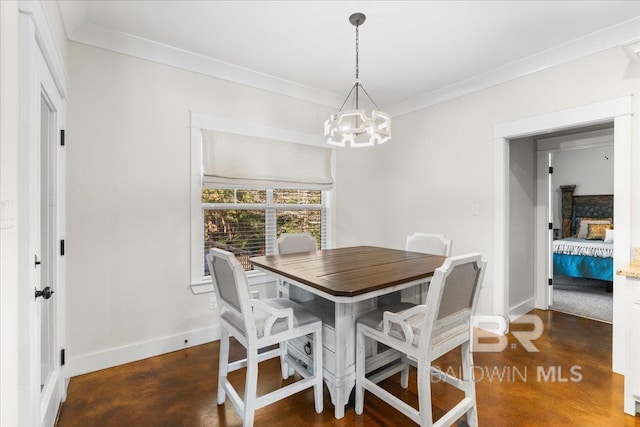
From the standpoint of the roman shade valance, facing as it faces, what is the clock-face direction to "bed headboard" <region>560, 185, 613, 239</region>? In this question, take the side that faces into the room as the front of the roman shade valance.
The bed headboard is roughly at 10 o'clock from the roman shade valance.

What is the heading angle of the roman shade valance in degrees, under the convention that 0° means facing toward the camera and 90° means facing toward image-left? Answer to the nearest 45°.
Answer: approximately 315°

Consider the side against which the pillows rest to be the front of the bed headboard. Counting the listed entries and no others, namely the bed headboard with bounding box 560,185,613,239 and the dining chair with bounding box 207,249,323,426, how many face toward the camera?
1

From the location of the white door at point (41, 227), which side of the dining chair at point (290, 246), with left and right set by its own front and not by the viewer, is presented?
right

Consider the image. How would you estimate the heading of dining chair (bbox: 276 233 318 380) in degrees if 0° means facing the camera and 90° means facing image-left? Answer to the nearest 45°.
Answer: approximately 315°

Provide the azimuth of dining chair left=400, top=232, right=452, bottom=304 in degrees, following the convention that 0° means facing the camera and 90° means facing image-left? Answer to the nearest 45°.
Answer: approximately 45°
